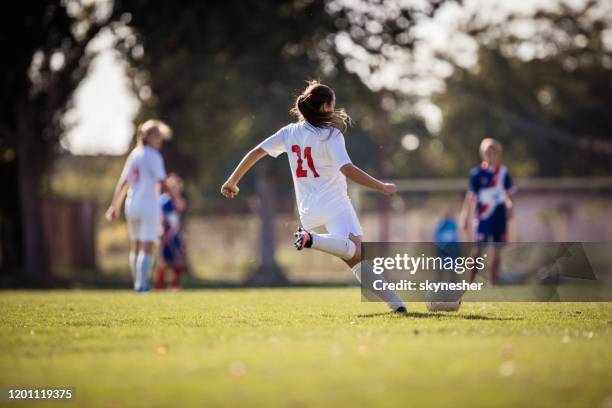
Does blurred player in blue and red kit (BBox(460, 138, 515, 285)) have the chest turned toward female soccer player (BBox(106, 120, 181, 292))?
no

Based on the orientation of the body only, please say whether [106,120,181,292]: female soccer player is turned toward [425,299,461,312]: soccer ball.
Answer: no

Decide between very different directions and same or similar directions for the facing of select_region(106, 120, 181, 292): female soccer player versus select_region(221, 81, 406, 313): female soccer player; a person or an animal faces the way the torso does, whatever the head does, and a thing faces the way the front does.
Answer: same or similar directions

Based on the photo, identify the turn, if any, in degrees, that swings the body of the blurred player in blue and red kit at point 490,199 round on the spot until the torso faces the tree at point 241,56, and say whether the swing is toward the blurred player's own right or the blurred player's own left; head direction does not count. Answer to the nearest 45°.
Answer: approximately 135° to the blurred player's own right

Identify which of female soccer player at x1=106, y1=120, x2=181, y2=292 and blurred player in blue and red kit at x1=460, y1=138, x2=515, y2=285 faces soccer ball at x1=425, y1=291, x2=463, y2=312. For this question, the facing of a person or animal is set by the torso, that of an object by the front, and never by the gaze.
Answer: the blurred player in blue and red kit

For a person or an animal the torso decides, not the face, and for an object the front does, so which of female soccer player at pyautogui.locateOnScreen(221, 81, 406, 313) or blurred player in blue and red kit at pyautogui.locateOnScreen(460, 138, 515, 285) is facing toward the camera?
the blurred player in blue and red kit

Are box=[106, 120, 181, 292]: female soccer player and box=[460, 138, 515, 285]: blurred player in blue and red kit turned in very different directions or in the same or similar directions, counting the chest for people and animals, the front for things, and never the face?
very different directions

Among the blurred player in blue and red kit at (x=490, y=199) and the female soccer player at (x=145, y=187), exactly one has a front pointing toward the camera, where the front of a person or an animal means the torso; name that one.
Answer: the blurred player in blue and red kit

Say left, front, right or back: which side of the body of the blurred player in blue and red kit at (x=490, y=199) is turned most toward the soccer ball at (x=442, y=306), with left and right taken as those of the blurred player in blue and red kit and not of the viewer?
front

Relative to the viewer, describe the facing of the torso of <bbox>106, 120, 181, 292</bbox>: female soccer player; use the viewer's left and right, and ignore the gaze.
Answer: facing away from the viewer and to the right of the viewer

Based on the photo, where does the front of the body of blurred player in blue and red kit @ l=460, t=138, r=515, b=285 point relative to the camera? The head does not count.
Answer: toward the camera

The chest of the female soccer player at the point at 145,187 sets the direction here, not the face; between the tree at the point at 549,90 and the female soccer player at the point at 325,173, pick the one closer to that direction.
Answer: the tree

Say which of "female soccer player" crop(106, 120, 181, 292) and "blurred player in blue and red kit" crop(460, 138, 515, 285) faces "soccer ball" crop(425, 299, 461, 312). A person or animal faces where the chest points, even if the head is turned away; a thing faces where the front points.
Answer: the blurred player in blue and red kit

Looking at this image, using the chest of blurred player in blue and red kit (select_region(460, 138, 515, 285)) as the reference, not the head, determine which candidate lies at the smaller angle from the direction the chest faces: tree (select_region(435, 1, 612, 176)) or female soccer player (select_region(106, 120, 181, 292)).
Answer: the female soccer player

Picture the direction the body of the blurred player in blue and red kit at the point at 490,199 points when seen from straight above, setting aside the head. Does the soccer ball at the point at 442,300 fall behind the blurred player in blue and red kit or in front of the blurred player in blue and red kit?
in front

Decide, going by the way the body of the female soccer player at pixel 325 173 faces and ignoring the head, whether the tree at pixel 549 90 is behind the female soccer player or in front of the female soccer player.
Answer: in front

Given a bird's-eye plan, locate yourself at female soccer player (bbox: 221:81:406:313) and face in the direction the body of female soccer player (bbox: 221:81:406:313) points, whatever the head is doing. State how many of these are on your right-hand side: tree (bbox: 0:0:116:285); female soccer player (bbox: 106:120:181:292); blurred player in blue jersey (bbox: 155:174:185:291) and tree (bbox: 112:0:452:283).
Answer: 0
